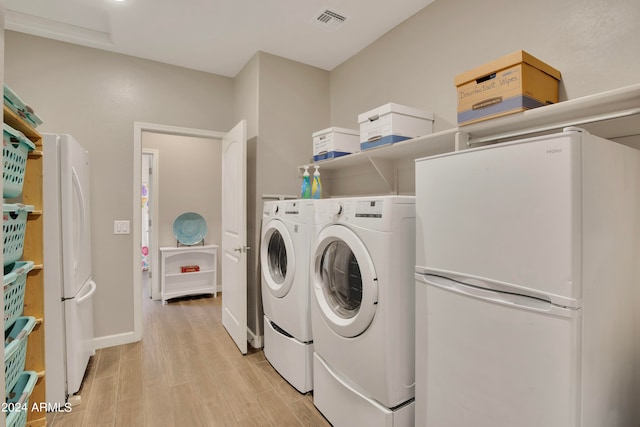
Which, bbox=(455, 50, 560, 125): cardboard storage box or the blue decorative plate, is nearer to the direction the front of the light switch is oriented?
the cardboard storage box

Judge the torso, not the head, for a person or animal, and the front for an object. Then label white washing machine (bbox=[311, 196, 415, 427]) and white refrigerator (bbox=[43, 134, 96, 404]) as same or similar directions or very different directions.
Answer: very different directions

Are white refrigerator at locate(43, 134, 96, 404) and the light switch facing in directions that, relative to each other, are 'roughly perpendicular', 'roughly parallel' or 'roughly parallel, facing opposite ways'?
roughly perpendicular

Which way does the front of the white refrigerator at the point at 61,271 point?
to the viewer's right

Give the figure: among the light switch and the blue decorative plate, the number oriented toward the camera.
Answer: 2

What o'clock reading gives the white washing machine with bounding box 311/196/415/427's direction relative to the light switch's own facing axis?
The white washing machine is roughly at 11 o'clock from the light switch.

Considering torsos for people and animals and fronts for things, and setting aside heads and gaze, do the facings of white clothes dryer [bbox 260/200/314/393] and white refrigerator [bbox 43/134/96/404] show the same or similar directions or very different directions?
very different directions

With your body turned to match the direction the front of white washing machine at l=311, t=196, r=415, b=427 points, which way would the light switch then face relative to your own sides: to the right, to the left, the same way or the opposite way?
to the left

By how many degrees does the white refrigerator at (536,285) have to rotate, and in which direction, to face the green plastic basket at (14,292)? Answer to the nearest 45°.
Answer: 0° — it already faces it

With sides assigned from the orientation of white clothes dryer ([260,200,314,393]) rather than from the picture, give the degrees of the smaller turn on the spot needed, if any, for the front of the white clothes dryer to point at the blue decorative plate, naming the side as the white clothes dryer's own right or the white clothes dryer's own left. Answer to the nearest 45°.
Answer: approximately 90° to the white clothes dryer's own right

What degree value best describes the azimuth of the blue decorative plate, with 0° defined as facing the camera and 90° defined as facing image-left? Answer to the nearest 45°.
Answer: approximately 0°

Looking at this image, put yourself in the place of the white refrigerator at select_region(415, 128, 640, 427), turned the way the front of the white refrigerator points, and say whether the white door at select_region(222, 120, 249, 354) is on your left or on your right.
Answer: on your right

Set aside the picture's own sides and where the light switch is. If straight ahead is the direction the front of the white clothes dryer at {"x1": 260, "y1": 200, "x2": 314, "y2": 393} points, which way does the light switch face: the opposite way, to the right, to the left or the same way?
to the left

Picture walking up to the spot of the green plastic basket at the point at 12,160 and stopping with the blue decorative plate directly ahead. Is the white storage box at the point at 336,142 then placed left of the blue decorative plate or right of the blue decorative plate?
right
